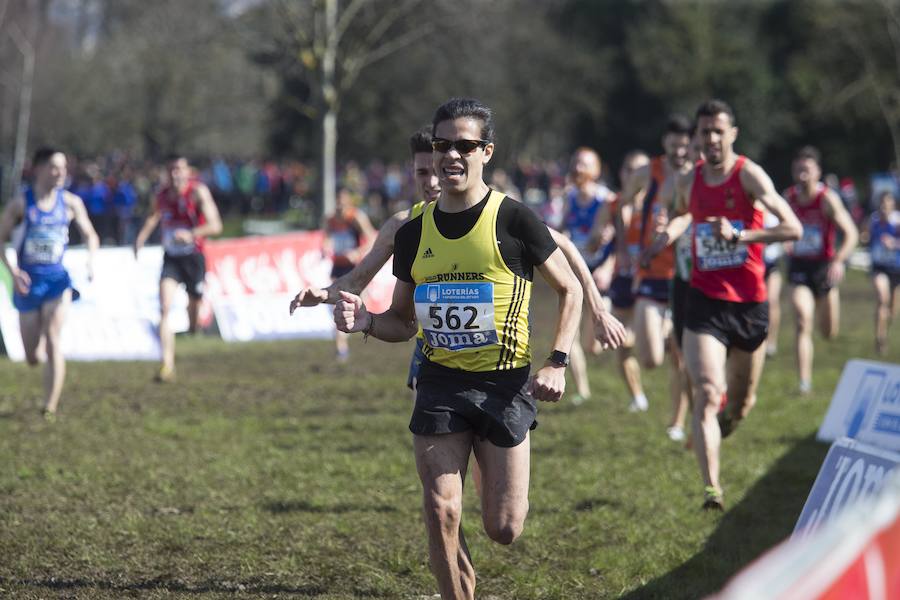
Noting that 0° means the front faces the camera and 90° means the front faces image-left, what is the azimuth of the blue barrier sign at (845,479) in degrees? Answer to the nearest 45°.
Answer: approximately 45°

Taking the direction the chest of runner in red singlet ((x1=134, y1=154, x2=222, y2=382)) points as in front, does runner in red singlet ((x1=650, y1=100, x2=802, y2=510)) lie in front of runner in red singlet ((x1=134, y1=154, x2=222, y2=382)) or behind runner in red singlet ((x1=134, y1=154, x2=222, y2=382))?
in front

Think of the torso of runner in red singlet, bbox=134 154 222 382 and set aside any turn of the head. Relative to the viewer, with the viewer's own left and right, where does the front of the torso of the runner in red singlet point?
facing the viewer

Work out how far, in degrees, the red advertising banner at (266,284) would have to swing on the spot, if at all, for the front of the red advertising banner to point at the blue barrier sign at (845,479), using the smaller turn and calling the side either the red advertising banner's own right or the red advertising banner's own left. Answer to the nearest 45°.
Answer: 0° — it already faces it

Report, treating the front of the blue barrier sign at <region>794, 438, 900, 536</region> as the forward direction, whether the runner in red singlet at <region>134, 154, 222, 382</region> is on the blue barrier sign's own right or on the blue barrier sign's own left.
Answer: on the blue barrier sign's own right

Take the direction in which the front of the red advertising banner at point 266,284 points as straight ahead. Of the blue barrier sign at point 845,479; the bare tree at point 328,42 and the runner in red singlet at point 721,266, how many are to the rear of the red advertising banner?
1

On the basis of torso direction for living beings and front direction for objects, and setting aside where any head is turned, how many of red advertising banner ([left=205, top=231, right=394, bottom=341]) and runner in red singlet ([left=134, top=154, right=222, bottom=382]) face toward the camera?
2

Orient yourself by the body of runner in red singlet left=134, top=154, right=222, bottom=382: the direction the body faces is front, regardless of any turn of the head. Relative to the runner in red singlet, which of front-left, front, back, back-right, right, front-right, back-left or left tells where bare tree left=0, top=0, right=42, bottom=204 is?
back

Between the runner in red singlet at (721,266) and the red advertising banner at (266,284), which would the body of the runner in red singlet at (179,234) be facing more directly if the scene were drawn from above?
the runner in red singlet

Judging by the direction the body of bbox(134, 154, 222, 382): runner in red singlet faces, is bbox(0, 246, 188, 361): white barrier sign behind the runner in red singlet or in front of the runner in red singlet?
behind

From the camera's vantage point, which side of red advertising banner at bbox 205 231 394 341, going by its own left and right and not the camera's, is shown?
front

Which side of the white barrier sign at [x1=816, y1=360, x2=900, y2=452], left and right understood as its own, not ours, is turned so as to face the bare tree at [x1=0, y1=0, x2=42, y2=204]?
right

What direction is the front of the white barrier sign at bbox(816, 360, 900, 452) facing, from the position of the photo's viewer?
facing the viewer and to the left of the viewer

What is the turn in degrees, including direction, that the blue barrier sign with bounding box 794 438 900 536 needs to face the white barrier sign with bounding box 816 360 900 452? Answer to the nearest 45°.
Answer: approximately 135° to its right

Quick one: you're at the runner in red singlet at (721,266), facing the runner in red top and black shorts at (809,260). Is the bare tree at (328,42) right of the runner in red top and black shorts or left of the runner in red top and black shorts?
left
